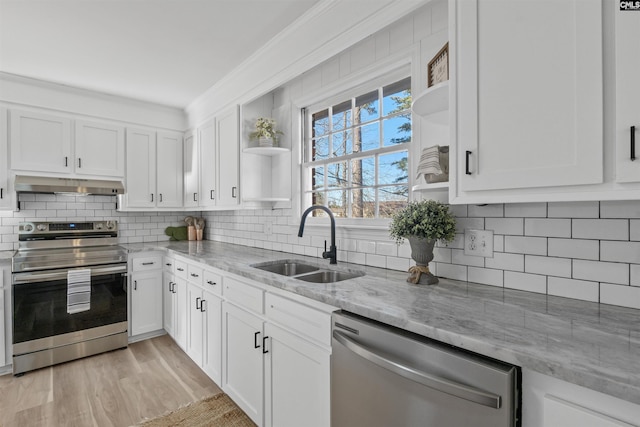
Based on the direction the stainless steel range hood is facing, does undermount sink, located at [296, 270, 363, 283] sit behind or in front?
in front

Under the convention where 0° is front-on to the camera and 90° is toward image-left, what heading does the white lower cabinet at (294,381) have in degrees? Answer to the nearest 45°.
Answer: approximately 45°

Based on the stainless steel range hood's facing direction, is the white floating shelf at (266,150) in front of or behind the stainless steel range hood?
in front

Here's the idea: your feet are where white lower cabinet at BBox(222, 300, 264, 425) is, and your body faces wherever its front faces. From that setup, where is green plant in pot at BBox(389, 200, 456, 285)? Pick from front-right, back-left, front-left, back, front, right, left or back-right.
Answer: left

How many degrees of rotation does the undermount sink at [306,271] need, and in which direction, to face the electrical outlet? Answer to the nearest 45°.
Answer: approximately 90° to its left

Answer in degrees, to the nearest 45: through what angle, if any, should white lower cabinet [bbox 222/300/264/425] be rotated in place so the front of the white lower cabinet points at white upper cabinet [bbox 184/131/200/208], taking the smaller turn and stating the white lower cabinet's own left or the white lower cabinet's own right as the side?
approximately 135° to the white lower cabinet's own right

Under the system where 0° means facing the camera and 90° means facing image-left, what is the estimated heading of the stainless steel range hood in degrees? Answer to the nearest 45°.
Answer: approximately 0°

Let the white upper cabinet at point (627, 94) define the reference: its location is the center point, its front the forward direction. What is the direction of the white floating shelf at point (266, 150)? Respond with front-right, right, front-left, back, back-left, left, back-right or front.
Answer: right

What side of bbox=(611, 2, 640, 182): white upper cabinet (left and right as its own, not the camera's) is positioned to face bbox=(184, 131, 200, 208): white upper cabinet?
right
